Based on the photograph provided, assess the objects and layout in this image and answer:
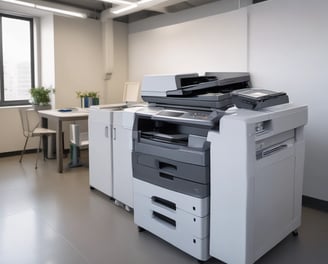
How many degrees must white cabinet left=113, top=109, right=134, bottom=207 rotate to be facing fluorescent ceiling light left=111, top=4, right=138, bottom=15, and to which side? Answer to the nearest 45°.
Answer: approximately 135° to its right

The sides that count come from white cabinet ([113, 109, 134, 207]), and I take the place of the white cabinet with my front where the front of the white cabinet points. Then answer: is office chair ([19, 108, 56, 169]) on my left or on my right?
on my right

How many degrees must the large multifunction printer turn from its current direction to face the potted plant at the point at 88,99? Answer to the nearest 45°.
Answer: approximately 90° to its right

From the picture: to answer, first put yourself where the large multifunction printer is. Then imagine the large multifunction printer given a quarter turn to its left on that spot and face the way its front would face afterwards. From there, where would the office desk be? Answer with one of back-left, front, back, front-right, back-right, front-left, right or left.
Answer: back

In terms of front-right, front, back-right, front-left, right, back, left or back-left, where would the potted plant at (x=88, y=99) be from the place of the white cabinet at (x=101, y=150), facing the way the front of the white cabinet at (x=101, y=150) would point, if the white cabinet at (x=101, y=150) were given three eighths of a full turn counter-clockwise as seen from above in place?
left

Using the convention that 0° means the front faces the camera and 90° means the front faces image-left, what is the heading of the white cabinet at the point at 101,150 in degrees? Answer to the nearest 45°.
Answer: approximately 45°

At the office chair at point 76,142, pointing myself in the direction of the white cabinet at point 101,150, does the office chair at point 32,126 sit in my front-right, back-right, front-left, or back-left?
back-right

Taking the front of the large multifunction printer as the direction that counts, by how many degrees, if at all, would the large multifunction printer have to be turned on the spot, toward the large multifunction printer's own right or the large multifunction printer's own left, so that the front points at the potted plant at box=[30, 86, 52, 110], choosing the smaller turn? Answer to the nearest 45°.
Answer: approximately 90° to the large multifunction printer's own right

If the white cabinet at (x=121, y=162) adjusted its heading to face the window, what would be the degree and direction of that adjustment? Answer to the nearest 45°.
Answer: approximately 90° to its right

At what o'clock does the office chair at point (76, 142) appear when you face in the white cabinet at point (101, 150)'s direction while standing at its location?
The office chair is roughly at 4 o'clock from the white cabinet.

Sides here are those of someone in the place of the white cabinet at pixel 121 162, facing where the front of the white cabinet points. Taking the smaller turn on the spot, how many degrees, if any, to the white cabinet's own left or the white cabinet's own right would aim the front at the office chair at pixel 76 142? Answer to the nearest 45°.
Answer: approximately 135° to the white cabinet's own right

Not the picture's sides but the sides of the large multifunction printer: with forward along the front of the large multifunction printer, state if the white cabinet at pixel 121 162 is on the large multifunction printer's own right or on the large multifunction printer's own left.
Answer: on the large multifunction printer's own right
